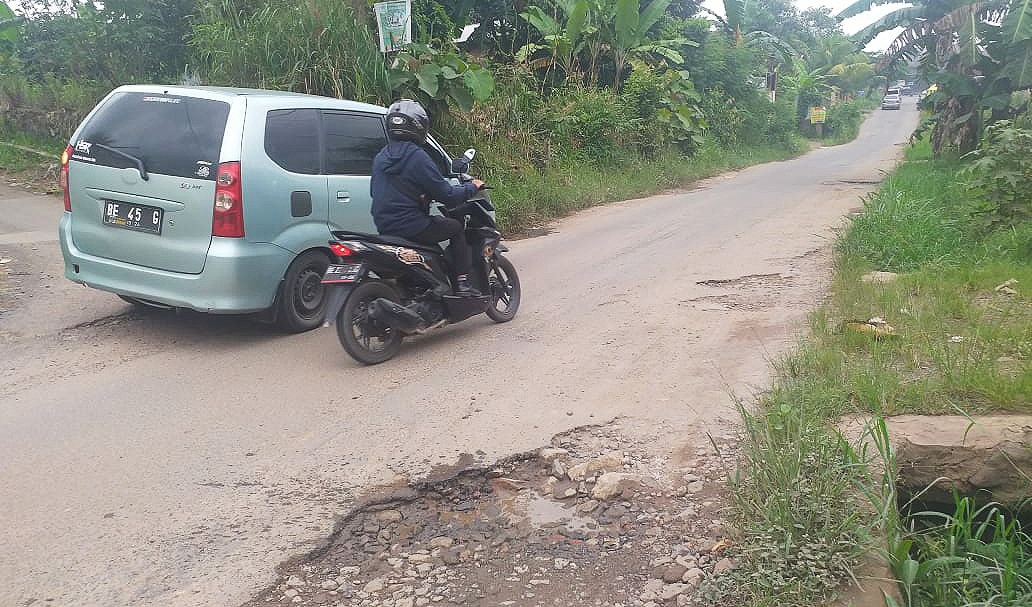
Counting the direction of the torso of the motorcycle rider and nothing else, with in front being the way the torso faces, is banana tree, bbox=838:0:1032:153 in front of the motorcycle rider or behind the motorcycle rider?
in front

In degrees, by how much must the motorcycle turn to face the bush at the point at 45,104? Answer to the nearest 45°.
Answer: approximately 90° to its left

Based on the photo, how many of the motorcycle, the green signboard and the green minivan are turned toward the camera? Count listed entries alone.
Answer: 1

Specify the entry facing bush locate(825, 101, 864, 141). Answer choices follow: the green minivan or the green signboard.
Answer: the green minivan

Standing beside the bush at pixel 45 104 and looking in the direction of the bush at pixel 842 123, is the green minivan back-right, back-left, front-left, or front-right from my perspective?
back-right

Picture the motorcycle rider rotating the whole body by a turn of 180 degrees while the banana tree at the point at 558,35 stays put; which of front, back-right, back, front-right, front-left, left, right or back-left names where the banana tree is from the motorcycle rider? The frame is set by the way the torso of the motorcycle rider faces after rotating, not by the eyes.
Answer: back-right

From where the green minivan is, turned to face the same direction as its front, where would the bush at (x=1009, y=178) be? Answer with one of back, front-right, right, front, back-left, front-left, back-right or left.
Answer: front-right

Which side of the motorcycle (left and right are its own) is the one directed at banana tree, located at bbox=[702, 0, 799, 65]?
front

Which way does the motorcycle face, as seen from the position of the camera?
facing away from the viewer and to the right of the viewer

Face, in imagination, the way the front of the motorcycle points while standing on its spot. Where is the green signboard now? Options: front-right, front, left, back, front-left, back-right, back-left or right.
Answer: front-left

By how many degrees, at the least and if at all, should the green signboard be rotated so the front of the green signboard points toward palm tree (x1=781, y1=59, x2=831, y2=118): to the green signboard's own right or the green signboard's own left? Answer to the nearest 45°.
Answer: approximately 135° to the green signboard's own left

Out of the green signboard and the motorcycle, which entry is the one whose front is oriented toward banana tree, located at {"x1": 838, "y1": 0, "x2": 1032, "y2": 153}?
the motorcycle

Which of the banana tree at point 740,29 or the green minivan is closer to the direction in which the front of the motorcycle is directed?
the banana tree

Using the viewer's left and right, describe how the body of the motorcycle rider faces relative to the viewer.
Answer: facing away from the viewer and to the right of the viewer
